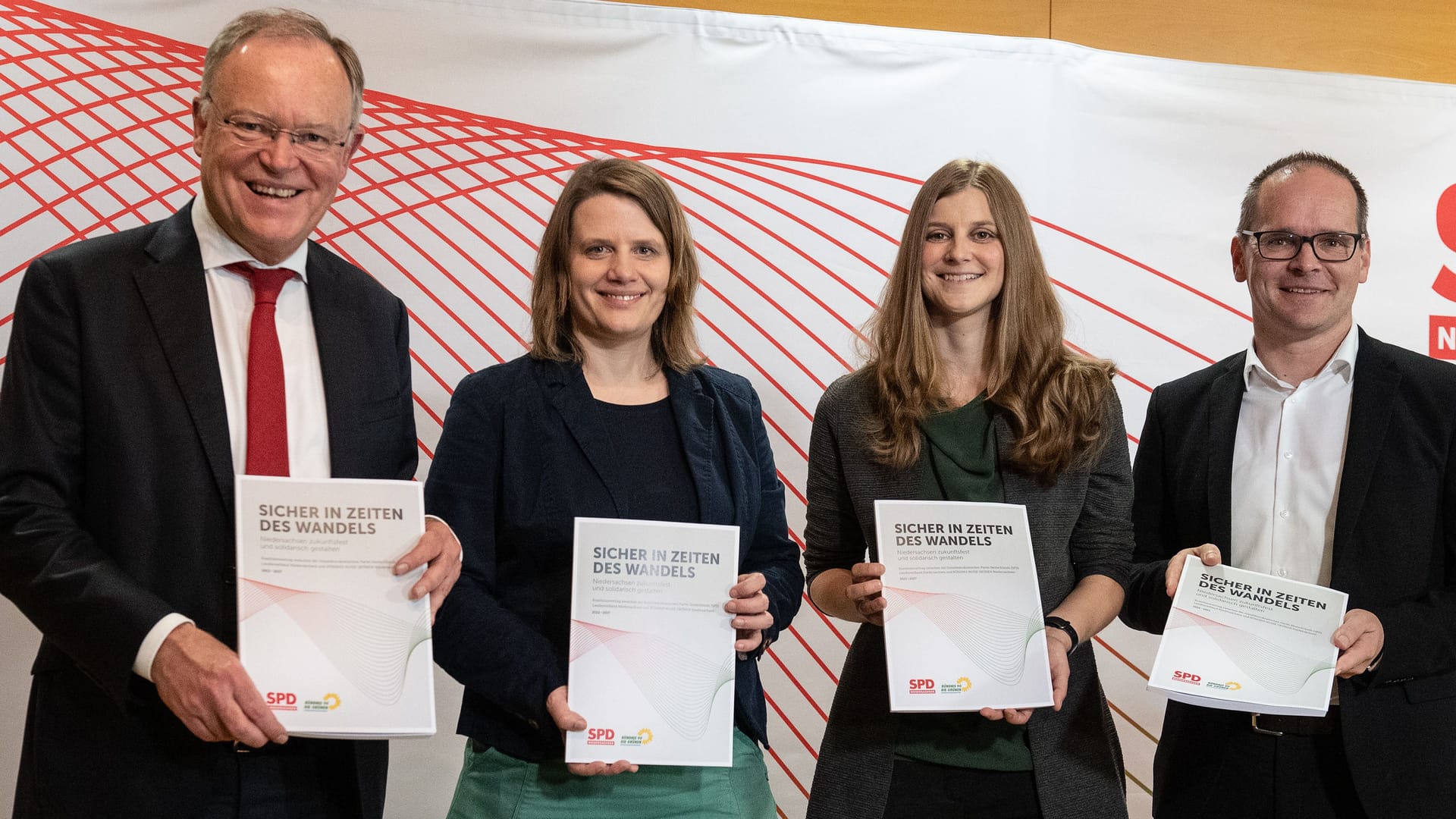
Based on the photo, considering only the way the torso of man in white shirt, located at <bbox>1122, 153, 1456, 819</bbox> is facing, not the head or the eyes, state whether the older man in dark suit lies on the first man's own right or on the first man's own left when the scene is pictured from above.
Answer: on the first man's own right

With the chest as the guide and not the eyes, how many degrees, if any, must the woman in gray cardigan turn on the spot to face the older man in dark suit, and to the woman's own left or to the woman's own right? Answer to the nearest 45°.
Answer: approximately 45° to the woman's own right

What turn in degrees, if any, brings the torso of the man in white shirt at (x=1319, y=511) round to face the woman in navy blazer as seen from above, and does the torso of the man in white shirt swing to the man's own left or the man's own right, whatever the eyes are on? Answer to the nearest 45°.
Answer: approximately 45° to the man's own right

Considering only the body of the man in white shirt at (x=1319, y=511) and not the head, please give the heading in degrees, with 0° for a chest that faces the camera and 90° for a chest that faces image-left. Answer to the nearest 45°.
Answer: approximately 0°

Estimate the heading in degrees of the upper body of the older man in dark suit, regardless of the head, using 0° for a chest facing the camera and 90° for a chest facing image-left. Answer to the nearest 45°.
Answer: approximately 315°

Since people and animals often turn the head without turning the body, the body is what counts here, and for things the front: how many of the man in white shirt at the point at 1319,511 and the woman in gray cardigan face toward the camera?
2
